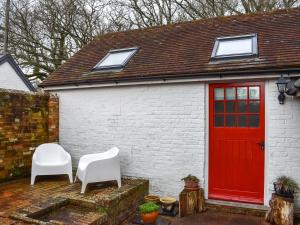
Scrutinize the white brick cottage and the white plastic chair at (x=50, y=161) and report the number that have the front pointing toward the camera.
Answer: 2

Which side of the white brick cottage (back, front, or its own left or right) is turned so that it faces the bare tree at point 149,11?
back

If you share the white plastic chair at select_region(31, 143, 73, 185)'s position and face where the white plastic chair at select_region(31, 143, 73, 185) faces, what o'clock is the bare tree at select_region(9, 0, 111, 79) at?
The bare tree is roughly at 6 o'clock from the white plastic chair.

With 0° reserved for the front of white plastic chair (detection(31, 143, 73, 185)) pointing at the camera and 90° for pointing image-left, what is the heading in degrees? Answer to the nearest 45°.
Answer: approximately 0°
